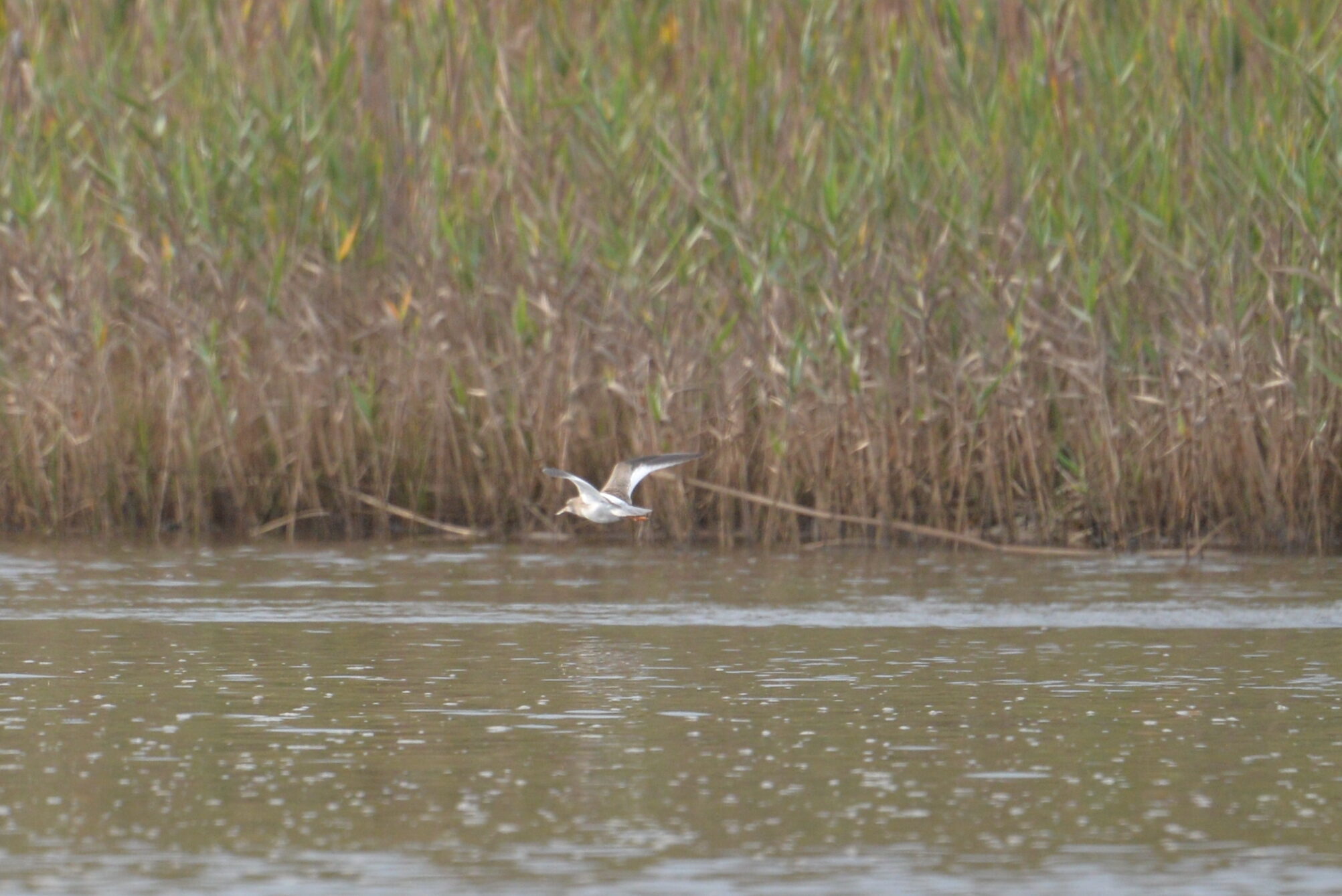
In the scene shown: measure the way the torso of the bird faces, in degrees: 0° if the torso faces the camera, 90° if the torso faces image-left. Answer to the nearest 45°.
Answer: approximately 90°
